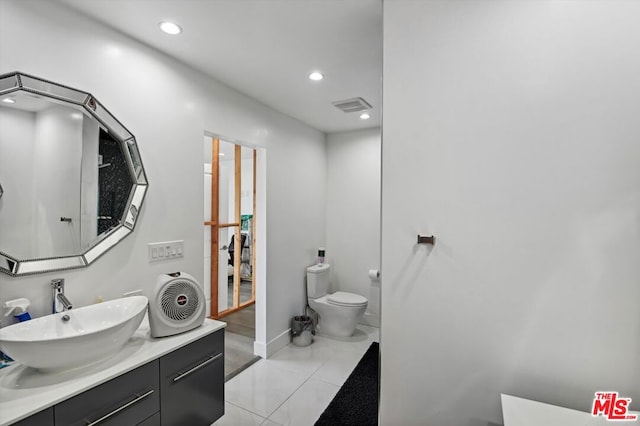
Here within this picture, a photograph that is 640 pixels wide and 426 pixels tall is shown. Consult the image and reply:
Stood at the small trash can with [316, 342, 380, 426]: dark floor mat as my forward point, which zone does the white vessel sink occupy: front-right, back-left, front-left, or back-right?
front-right

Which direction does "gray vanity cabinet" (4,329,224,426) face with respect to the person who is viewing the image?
facing the viewer and to the right of the viewer

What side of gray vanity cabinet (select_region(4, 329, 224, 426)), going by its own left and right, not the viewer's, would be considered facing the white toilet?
left

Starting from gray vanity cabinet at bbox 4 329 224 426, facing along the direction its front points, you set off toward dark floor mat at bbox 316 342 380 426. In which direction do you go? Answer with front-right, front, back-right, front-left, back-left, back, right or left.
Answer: front-left

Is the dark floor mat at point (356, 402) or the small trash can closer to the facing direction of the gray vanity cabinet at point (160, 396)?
the dark floor mat

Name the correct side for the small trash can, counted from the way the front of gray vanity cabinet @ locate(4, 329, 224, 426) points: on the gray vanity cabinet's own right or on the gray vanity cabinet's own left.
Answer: on the gray vanity cabinet's own left
